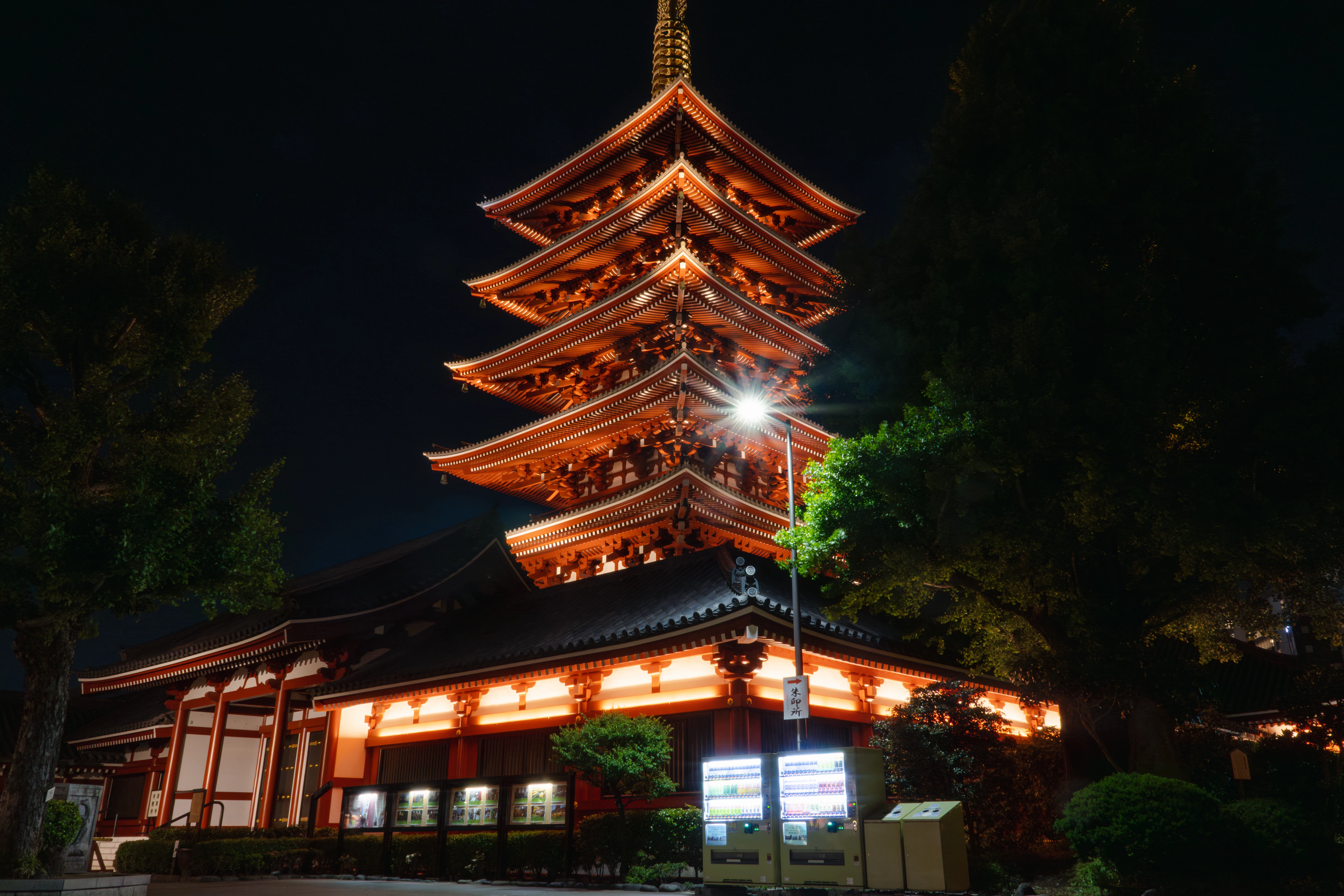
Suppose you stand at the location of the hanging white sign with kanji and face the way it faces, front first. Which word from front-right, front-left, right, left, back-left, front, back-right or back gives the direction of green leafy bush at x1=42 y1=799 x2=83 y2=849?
right

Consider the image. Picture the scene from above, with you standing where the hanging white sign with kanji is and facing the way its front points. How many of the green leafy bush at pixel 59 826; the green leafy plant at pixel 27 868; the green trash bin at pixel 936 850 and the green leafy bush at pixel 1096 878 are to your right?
2

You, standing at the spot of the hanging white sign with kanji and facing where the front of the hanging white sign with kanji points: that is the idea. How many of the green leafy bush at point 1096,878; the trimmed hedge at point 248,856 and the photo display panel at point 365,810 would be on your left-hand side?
1

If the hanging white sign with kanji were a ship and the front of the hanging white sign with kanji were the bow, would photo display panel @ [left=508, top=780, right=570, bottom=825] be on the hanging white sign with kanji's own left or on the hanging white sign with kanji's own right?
on the hanging white sign with kanji's own right

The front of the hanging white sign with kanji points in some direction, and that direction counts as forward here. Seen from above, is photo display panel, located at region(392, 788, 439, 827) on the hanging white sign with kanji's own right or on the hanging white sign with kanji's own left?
on the hanging white sign with kanji's own right

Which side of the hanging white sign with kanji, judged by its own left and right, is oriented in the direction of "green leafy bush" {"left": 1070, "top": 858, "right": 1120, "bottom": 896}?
left

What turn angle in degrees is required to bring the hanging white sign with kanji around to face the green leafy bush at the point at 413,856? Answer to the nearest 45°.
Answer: approximately 135° to its right

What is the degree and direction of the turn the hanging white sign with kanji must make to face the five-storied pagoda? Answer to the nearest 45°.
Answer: approximately 180°

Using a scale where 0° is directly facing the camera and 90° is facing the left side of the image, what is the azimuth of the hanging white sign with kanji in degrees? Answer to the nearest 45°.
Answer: approximately 0°
